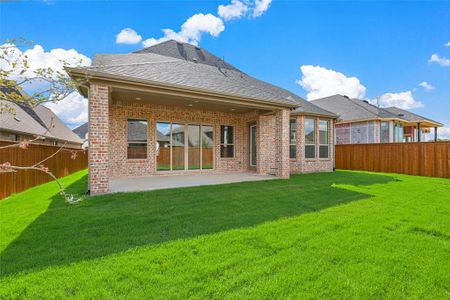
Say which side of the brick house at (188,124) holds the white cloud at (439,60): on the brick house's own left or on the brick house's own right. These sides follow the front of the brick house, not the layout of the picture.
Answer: on the brick house's own right

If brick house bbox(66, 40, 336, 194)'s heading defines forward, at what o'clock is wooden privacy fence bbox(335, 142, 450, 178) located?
The wooden privacy fence is roughly at 4 o'clock from the brick house.

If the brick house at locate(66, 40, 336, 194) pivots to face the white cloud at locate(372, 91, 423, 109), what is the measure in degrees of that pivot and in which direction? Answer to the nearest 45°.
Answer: approximately 90° to its right

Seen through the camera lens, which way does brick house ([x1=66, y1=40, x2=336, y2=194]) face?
facing away from the viewer and to the left of the viewer

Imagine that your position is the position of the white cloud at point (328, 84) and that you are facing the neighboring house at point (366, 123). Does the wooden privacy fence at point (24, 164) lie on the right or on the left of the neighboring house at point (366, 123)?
right
